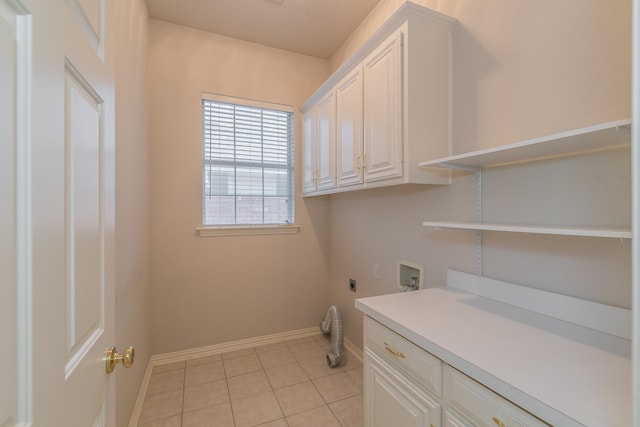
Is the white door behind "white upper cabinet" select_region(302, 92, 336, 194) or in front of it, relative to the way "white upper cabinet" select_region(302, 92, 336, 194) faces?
in front

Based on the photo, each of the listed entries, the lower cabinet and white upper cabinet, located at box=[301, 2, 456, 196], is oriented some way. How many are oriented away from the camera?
0

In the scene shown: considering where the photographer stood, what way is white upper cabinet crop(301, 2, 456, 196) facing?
facing the viewer and to the left of the viewer

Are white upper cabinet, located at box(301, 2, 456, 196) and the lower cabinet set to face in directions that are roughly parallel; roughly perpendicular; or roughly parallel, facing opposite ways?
roughly parallel

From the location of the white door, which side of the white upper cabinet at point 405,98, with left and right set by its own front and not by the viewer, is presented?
front

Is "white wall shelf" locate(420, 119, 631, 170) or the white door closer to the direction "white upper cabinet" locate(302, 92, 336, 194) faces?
the white door

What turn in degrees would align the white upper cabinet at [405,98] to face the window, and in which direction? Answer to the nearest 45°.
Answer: approximately 90° to its right

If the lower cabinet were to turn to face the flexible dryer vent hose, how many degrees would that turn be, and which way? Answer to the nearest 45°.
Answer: approximately 90° to its right

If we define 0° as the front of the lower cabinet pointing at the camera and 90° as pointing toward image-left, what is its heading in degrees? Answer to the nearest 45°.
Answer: approximately 45°

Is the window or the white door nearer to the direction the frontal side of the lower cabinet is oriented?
the white door

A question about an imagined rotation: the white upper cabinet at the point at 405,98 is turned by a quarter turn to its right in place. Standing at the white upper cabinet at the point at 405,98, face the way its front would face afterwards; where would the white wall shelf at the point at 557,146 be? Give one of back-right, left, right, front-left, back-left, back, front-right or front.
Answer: back

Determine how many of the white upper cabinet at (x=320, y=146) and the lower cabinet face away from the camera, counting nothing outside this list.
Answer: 0
